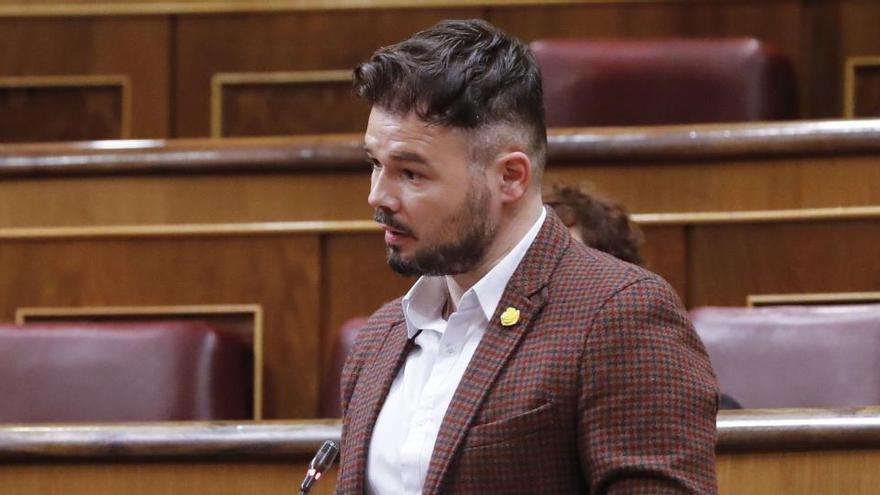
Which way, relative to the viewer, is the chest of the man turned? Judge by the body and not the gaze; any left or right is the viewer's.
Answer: facing the viewer and to the left of the viewer

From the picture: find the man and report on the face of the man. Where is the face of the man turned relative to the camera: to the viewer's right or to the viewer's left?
to the viewer's left
